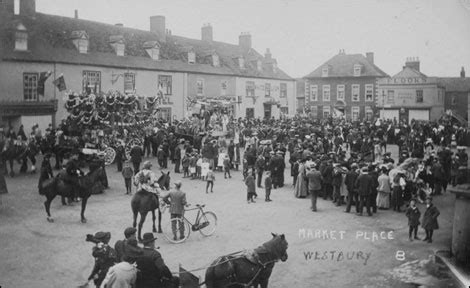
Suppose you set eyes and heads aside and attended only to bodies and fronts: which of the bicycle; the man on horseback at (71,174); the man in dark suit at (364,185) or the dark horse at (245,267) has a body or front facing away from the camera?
the man in dark suit

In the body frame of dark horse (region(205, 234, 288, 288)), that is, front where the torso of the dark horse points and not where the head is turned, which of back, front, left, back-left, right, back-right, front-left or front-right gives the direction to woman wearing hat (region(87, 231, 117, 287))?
back

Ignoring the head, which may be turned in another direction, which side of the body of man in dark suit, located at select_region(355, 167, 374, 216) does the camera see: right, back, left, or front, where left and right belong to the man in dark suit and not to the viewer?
back

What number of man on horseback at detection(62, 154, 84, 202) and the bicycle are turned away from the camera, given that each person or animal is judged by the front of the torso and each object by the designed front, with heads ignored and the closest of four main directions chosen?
0

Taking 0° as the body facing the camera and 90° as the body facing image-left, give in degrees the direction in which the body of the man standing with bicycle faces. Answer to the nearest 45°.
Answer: approximately 180°

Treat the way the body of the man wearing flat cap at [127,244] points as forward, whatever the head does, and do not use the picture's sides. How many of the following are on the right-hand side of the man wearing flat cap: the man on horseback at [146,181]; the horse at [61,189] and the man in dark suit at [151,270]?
1

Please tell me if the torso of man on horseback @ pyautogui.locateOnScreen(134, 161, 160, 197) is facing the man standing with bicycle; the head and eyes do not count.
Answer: no

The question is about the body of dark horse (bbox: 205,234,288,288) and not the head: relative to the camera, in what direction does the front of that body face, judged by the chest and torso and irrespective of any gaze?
to the viewer's right

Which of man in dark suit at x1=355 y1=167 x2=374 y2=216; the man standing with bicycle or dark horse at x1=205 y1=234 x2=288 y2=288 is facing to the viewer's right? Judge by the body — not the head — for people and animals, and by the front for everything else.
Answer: the dark horse

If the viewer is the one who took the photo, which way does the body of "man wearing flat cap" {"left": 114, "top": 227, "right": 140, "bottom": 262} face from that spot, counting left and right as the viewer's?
facing away from the viewer and to the right of the viewer
